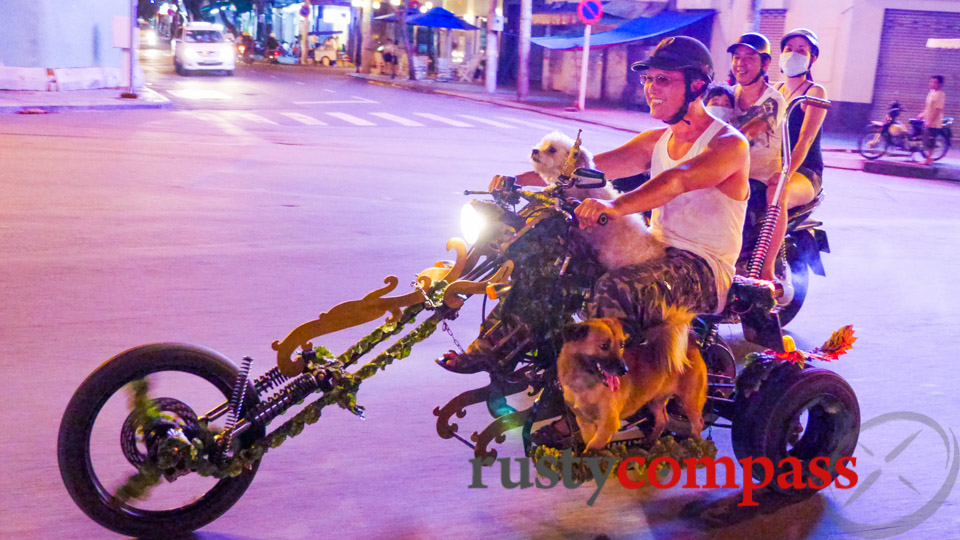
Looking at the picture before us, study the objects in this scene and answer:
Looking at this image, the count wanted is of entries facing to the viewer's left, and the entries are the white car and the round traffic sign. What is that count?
0

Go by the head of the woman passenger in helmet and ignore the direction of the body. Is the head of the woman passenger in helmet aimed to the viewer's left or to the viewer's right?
to the viewer's left

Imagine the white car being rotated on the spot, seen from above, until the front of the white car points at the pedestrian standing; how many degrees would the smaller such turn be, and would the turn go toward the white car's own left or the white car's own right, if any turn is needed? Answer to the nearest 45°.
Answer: approximately 45° to the white car's own left

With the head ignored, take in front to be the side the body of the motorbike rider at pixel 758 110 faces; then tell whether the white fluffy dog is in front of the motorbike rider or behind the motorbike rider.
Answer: in front

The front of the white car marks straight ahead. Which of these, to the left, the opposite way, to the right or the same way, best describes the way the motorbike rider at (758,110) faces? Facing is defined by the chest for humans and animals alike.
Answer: to the right

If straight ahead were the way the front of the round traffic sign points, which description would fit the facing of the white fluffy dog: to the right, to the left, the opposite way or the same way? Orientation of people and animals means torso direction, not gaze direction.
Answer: to the right

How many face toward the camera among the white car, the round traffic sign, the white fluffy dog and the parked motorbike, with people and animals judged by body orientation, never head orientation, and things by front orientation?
2

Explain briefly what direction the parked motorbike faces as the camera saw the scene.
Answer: facing to the left of the viewer

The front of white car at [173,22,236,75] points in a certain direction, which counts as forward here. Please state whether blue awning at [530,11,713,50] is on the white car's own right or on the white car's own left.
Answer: on the white car's own left

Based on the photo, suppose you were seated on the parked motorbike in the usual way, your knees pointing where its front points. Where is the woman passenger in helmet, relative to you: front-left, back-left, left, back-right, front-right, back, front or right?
left

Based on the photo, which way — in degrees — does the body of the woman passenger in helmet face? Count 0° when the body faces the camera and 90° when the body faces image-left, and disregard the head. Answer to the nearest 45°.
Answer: approximately 45°

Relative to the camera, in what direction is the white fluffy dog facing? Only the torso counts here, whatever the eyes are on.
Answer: to the viewer's left
